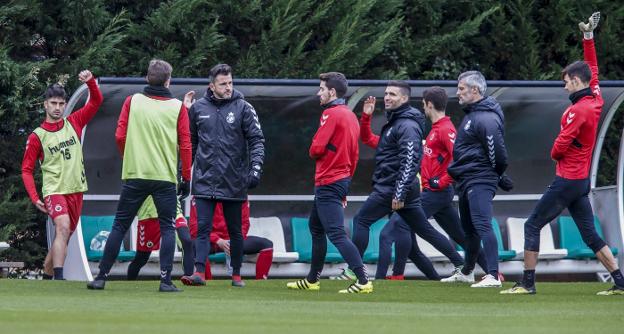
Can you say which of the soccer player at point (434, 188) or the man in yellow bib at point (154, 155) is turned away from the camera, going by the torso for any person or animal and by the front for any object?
the man in yellow bib

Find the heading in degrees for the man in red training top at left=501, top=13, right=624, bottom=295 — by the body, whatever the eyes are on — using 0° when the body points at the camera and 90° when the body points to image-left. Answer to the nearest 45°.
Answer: approximately 90°

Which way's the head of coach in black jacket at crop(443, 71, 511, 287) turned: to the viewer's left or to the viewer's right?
to the viewer's left

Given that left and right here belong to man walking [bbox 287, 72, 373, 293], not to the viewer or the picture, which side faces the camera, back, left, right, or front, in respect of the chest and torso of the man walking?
left

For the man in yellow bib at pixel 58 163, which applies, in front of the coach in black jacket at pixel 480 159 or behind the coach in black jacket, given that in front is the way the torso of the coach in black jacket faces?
in front

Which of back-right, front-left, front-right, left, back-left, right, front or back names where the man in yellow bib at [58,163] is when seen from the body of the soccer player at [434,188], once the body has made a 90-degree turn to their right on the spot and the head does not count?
left

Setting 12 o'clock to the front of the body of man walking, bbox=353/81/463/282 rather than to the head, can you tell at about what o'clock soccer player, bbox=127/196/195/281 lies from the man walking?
The soccer player is roughly at 12 o'clock from the man walking.

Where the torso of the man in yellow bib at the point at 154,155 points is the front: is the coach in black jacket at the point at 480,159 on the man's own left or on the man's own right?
on the man's own right

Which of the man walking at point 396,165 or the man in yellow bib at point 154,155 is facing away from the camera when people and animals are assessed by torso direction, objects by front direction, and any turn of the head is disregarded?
the man in yellow bib

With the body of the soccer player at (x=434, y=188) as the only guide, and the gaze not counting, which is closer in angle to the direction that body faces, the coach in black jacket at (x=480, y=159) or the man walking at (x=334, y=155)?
the man walking

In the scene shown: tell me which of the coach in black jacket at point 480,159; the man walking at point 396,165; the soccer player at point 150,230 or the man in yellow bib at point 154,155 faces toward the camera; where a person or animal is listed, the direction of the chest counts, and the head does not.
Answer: the soccer player

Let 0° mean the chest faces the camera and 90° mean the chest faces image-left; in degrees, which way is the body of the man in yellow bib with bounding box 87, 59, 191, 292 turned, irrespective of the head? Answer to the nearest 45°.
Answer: approximately 180°

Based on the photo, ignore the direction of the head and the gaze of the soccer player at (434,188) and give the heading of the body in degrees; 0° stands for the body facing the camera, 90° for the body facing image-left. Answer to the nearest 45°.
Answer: approximately 90°

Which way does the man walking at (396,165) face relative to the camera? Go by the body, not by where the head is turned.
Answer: to the viewer's left

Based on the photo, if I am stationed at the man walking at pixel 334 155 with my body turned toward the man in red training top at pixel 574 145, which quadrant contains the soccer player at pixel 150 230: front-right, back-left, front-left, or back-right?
back-left

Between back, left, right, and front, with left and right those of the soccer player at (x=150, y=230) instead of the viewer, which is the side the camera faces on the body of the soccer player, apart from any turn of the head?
front
